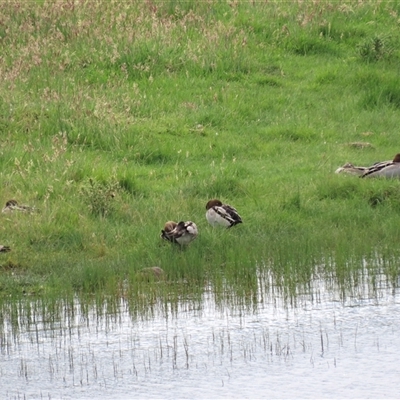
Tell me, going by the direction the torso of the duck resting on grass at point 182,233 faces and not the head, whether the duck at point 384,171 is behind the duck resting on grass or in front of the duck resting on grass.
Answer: behind

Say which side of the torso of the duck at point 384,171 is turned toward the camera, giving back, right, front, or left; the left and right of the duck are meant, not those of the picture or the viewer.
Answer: right

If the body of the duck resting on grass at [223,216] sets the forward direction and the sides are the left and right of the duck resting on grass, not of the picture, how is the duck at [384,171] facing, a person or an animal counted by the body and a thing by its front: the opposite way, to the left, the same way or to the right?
the opposite way

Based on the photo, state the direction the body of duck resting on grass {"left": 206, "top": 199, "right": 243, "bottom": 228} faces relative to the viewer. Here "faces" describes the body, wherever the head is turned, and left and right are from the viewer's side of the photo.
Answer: facing to the left of the viewer

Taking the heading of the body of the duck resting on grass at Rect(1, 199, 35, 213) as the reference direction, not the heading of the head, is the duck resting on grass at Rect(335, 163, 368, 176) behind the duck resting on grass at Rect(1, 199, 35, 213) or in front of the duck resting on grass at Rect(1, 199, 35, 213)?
behind

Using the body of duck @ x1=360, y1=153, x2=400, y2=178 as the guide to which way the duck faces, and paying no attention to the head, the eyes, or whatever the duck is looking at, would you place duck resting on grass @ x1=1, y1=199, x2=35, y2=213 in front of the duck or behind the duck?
behind

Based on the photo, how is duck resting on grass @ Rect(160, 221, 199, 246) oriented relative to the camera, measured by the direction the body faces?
to the viewer's left

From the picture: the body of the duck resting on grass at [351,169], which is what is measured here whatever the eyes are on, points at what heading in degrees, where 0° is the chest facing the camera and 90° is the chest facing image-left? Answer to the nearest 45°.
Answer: approximately 90°

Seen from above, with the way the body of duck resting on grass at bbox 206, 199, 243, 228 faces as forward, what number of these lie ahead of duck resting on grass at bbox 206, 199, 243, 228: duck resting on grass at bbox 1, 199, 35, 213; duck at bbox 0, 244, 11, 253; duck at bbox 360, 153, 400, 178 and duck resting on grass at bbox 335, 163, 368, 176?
2
